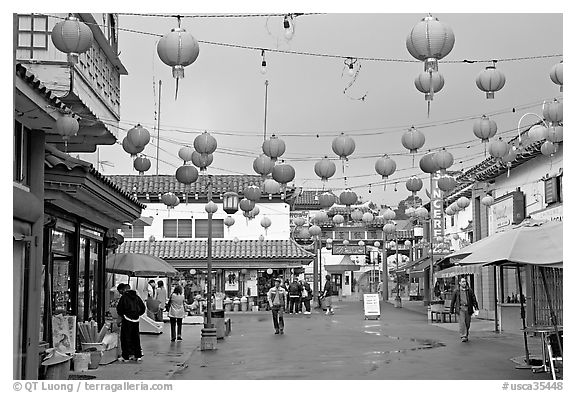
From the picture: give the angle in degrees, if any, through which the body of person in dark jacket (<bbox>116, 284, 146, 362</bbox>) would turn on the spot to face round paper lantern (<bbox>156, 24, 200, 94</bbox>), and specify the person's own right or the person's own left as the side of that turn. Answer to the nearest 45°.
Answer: approximately 180°

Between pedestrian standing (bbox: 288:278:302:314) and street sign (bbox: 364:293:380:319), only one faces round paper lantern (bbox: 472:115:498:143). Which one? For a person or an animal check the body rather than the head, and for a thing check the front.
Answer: the street sign

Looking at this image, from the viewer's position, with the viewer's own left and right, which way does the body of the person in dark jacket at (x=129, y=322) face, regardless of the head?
facing away from the viewer

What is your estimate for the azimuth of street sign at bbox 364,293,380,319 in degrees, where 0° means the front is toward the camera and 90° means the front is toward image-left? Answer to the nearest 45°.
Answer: approximately 0°

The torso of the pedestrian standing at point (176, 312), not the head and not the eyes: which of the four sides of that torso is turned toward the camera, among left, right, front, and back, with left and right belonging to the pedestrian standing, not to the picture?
back

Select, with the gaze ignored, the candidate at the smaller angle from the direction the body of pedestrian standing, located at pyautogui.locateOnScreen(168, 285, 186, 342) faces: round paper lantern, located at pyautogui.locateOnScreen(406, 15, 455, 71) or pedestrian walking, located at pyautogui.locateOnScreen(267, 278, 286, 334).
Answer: the pedestrian walking

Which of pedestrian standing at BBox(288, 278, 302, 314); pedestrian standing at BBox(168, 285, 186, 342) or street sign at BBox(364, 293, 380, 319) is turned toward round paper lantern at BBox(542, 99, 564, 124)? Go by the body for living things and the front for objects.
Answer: the street sign
